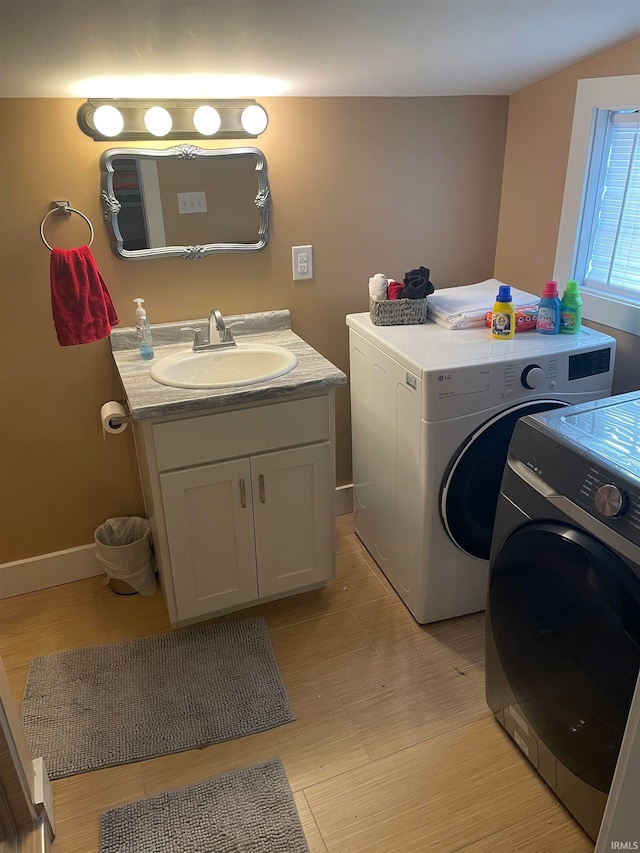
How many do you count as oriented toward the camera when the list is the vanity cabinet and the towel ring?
2

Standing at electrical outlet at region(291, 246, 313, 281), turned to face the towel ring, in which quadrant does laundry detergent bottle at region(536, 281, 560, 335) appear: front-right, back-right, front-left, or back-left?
back-left

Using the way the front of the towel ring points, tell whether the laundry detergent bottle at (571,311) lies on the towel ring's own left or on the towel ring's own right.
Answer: on the towel ring's own left

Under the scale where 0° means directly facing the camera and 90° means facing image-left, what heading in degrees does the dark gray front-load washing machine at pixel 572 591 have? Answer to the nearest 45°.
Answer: approximately 45°

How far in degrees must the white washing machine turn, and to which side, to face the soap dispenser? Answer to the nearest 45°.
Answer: approximately 135° to its right

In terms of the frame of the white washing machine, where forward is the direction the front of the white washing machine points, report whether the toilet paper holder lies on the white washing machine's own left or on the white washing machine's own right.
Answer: on the white washing machine's own right

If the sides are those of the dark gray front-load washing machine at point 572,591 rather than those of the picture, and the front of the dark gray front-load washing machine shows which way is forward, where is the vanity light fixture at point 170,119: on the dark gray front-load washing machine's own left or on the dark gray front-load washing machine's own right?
on the dark gray front-load washing machine's own right

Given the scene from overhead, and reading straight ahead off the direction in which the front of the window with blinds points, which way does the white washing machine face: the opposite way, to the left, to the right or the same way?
to the left

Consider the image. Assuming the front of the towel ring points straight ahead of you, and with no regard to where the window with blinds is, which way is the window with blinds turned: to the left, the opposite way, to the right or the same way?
to the right

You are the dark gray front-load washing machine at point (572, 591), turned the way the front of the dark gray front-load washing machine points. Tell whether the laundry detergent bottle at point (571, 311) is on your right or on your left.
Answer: on your right
